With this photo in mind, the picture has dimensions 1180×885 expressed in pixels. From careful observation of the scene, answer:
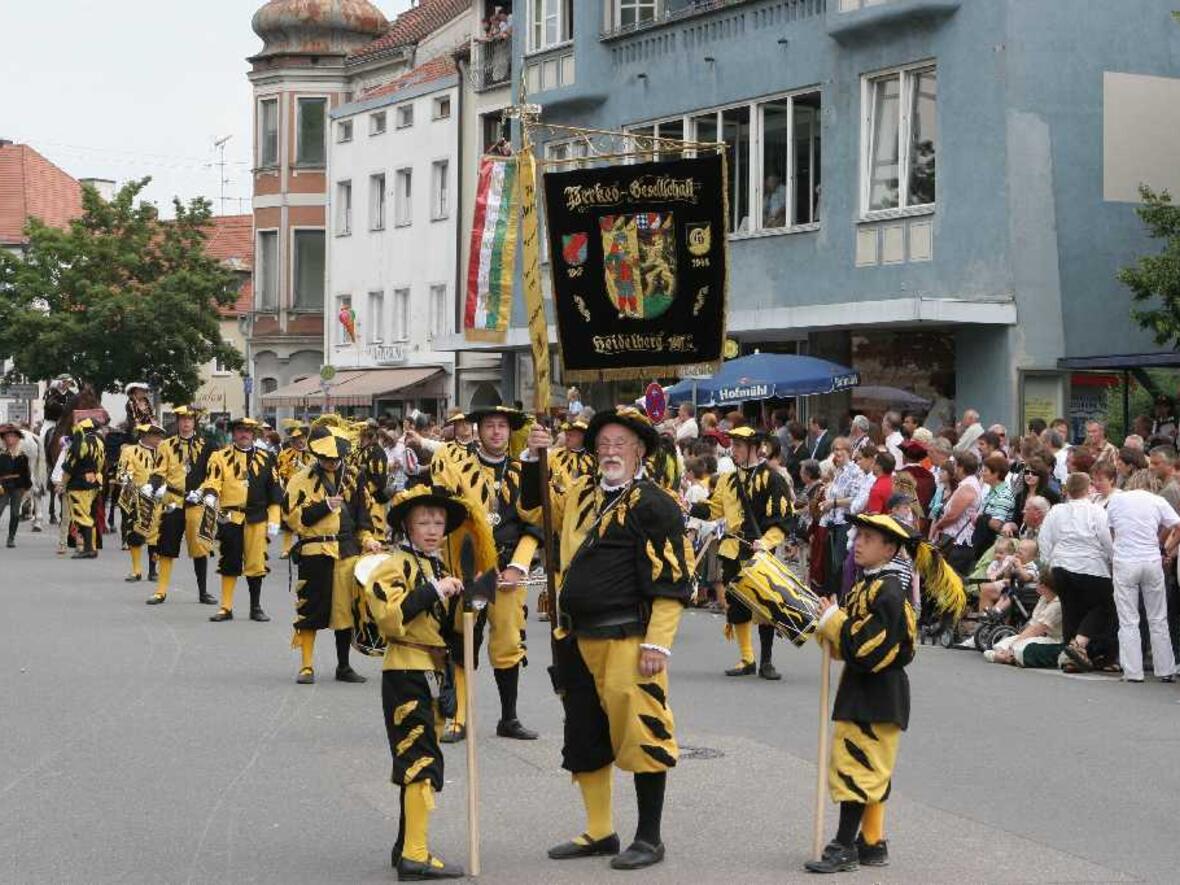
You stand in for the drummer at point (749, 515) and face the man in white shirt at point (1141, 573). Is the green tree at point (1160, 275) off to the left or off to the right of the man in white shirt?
left

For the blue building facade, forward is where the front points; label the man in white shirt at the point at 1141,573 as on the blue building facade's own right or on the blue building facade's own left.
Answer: on the blue building facade's own left

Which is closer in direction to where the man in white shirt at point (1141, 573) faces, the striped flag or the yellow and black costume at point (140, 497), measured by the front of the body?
the yellow and black costume

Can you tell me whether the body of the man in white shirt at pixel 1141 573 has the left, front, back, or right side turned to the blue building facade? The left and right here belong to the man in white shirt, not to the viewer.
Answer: front

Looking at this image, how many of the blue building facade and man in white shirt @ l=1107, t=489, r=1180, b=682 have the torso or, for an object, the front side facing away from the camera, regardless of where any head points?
1

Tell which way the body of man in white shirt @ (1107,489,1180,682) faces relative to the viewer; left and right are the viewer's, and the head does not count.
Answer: facing away from the viewer

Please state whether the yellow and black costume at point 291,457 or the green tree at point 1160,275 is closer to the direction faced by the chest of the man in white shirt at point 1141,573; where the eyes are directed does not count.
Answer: the green tree

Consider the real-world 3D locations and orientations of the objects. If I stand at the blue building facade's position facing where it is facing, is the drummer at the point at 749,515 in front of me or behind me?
in front

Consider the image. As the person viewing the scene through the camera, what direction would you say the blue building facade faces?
facing the viewer and to the left of the viewer

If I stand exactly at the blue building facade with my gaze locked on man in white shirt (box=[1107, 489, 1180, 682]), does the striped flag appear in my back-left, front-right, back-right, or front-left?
front-right

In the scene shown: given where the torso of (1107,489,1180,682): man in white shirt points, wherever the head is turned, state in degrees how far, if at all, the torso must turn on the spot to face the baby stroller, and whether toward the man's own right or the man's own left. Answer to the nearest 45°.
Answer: approximately 45° to the man's own left

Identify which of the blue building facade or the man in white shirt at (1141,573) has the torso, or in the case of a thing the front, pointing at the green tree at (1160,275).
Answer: the man in white shirt

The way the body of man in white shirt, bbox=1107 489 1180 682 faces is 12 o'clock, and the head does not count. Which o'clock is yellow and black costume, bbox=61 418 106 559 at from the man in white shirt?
The yellow and black costume is roughly at 10 o'clock from the man in white shirt.

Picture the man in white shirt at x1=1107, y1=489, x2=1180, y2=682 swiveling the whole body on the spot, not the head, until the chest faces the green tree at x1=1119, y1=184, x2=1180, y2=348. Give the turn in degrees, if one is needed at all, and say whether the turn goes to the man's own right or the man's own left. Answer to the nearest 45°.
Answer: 0° — they already face it

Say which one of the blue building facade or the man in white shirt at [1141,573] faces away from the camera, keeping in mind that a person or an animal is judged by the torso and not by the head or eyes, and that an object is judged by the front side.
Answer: the man in white shirt

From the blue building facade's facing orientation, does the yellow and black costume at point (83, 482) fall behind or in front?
in front

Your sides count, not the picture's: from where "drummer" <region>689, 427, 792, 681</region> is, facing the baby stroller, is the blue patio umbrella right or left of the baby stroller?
left
